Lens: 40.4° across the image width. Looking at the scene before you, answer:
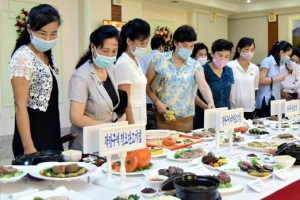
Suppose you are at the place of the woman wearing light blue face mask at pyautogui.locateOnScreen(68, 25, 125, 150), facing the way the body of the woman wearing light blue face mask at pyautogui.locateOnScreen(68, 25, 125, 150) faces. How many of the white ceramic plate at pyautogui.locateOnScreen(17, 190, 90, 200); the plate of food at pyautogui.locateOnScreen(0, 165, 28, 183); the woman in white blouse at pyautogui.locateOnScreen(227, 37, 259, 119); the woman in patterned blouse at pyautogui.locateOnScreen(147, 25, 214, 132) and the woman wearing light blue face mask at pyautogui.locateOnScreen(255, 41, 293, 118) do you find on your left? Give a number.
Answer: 3

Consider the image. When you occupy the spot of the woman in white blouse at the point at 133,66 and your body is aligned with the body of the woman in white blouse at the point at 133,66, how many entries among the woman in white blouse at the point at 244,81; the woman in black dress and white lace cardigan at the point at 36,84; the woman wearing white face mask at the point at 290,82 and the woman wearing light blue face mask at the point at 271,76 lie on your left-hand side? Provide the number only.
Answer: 3

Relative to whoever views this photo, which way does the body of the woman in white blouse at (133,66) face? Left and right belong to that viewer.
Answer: facing the viewer and to the right of the viewer

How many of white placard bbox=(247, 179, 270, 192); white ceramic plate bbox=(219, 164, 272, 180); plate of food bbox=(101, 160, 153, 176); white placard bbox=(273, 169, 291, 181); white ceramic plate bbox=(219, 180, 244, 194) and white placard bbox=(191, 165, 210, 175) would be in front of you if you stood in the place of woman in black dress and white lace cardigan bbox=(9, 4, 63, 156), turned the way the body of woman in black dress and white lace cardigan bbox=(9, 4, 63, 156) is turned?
6

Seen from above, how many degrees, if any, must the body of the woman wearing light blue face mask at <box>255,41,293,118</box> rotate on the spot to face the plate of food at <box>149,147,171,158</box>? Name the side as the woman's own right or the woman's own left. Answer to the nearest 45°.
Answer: approximately 90° to the woman's own right

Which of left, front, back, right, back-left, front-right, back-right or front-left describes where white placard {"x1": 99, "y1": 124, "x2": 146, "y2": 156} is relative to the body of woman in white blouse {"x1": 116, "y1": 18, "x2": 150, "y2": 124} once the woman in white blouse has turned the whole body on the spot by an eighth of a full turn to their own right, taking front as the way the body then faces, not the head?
front

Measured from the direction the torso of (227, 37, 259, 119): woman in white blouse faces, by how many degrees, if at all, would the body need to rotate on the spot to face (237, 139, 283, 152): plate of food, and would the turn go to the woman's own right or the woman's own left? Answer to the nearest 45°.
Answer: approximately 45° to the woman's own right

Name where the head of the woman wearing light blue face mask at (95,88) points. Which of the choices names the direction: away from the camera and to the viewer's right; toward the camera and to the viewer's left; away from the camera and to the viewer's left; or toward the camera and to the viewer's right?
toward the camera and to the viewer's right

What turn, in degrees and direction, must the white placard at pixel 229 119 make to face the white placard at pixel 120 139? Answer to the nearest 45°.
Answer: approximately 90° to its right
